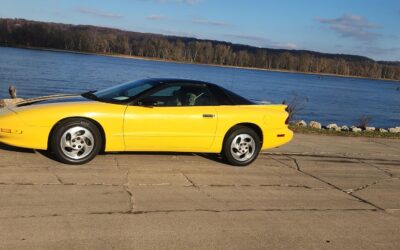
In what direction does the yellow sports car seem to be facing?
to the viewer's left
